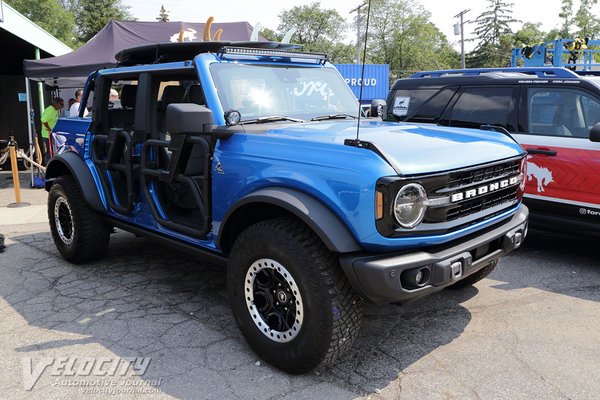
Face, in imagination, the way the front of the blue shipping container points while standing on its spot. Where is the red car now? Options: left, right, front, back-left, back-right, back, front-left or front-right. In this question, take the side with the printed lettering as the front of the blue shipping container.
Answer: front

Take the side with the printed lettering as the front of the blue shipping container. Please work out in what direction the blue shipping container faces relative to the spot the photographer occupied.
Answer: facing the viewer

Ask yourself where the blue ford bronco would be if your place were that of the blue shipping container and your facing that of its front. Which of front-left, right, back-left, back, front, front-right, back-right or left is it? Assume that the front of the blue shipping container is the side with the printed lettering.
front

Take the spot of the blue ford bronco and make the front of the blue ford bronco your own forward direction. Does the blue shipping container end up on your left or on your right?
on your left

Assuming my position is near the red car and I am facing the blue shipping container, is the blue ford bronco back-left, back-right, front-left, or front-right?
back-left

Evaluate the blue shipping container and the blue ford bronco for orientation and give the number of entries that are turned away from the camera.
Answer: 0

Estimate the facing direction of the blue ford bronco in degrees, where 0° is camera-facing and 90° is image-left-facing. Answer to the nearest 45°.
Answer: approximately 315°

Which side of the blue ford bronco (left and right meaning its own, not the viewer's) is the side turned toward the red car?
left
